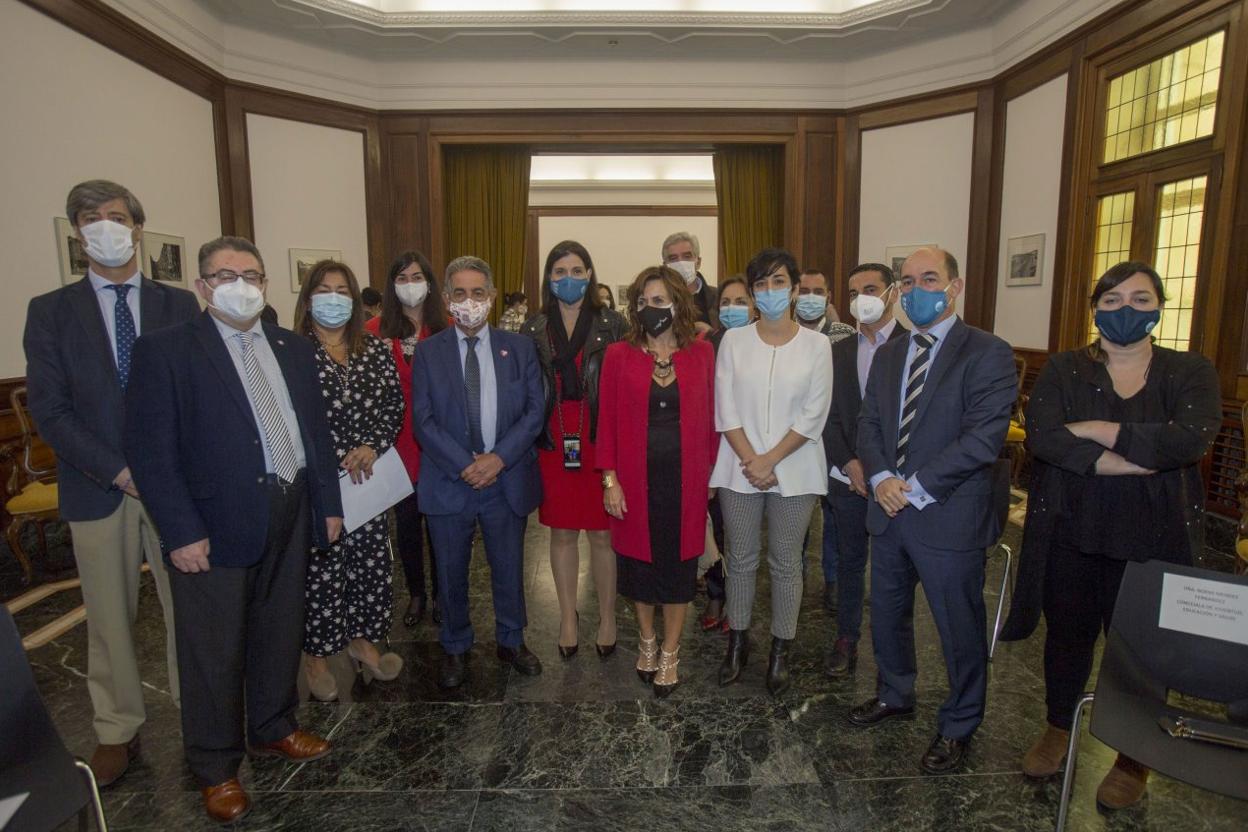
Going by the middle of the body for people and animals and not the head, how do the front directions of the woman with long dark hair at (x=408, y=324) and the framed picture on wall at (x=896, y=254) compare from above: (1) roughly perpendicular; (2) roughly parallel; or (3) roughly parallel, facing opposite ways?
roughly perpendicular

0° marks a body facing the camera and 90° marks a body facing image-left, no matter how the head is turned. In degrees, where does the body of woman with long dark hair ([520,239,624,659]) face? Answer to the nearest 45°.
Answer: approximately 0°

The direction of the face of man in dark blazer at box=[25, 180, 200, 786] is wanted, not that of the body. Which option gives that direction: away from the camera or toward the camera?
toward the camera

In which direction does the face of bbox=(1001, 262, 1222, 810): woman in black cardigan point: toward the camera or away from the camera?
toward the camera

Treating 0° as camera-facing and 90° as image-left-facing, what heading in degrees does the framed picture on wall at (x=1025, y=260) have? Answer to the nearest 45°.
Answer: approximately 45°

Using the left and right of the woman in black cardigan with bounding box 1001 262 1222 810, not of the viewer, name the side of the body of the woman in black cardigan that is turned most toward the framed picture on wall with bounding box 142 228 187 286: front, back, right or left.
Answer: right

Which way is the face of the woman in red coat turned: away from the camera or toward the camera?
toward the camera

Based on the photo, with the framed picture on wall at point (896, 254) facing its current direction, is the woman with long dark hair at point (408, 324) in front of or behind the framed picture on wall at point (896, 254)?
in front

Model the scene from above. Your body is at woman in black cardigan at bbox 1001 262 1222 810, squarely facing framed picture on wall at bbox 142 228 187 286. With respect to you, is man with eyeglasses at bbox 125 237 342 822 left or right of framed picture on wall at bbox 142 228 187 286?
left

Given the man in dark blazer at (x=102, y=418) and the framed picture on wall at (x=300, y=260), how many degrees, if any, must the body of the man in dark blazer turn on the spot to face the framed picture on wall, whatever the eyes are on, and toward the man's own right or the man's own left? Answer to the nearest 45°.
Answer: approximately 180°

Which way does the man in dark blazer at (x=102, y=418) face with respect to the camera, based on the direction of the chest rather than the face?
toward the camera

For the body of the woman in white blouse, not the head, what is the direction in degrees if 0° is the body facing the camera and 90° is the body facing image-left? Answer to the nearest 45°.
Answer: approximately 0°

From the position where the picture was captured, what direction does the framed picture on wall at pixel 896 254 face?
facing the viewer and to the left of the viewer

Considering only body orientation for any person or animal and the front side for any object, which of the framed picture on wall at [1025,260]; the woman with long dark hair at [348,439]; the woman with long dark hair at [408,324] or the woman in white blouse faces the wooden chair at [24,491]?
the framed picture on wall

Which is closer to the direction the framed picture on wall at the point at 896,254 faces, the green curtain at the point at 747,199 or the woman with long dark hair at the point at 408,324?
the woman with long dark hair

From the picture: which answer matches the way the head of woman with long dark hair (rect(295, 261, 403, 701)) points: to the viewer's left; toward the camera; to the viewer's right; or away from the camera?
toward the camera

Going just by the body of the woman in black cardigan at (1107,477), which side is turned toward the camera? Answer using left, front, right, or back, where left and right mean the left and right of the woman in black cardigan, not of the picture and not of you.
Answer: front

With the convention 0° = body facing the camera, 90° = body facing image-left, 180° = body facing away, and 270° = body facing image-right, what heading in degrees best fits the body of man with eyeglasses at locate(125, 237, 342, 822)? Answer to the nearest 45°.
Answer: approximately 315°

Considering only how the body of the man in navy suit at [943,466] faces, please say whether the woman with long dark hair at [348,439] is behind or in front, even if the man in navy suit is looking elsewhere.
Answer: in front
